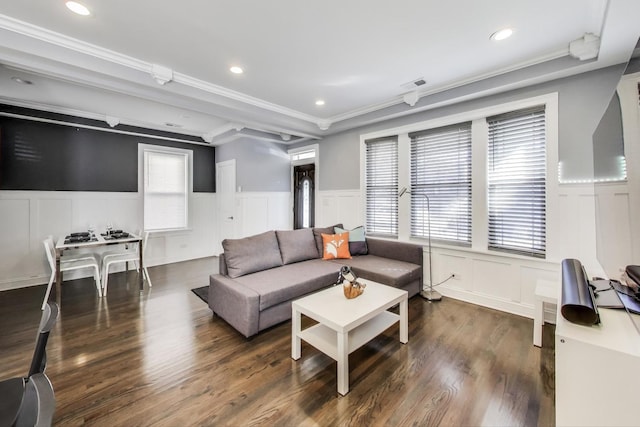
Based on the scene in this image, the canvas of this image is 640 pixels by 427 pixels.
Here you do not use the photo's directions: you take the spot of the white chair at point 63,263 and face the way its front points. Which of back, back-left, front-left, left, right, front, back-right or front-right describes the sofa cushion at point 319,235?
front-right

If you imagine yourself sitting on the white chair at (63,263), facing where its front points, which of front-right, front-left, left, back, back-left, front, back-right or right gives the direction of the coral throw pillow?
front-right

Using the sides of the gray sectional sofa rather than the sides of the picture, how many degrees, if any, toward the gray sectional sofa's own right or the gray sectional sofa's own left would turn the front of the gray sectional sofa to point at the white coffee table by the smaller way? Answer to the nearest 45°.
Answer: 0° — it already faces it

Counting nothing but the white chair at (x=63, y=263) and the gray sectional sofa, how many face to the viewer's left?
0

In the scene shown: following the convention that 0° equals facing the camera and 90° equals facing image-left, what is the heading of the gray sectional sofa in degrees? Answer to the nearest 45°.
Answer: approximately 315°

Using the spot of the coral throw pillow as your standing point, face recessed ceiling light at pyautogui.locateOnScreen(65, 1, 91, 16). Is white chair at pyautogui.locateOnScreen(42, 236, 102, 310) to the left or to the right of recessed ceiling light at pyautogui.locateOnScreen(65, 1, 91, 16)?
right

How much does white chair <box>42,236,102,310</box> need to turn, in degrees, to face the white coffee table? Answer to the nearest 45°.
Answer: approximately 45° to its right

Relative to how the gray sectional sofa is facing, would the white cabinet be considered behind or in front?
in front
